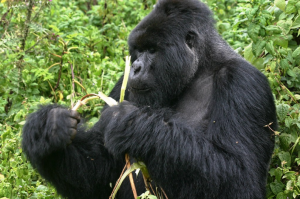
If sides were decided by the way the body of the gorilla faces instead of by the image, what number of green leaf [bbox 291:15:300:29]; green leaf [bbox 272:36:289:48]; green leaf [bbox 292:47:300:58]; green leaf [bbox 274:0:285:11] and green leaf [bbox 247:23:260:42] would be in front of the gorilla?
0

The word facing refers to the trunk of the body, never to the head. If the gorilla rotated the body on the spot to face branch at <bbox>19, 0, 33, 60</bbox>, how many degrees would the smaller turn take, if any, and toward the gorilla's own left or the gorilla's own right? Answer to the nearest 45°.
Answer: approximately 90° to the gorilla's own right

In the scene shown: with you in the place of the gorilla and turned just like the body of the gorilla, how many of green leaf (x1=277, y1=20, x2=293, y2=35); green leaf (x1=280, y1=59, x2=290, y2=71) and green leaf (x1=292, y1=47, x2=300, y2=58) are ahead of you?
0

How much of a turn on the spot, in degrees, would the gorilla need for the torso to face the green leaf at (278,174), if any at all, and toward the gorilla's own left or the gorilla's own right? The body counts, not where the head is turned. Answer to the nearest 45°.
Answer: approximately 135° to the gorilla's own left

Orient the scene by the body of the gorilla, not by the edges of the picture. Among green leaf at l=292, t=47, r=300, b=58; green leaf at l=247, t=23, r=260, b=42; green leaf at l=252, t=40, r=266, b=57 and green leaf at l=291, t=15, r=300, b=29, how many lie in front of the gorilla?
0

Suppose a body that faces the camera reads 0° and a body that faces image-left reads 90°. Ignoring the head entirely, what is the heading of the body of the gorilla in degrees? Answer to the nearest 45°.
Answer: approximately 45°

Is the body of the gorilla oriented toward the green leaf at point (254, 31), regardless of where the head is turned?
no

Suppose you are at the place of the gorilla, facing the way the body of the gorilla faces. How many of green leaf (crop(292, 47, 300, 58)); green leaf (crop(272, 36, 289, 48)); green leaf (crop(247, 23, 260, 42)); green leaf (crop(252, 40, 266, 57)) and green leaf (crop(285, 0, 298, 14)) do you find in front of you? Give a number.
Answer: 0

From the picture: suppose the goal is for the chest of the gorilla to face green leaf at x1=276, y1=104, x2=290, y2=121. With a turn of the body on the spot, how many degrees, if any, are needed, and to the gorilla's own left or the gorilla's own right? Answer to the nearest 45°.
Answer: approximately 135° to the gorilla's own left

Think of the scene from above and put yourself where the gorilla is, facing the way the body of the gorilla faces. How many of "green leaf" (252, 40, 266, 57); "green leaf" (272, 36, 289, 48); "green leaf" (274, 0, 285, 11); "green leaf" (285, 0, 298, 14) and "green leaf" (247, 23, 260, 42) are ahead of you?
0

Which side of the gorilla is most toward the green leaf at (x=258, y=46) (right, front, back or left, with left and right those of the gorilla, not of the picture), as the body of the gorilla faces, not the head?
back

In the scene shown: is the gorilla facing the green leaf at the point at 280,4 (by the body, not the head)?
no

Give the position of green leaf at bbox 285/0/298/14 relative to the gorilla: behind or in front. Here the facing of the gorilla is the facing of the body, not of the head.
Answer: behind

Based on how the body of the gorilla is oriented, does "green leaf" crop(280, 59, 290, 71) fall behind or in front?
behind

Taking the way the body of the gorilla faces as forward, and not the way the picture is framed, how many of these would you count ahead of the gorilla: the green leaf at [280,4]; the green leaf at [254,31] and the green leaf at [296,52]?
0
